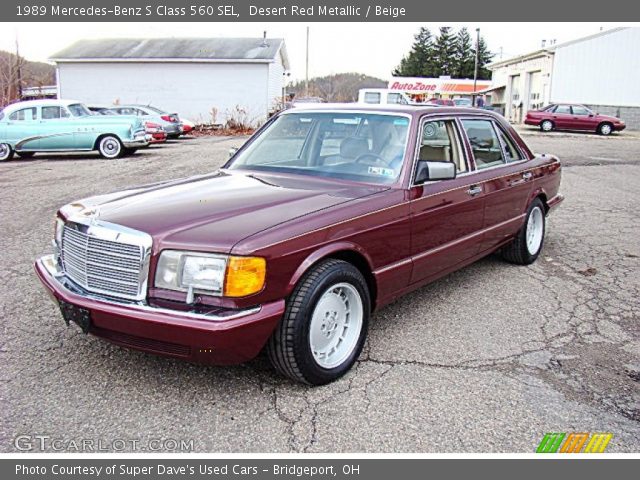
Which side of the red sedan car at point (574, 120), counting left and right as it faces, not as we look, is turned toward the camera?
right

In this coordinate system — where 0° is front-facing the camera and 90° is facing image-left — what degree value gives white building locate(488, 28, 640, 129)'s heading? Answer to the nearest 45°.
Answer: approximately 45°

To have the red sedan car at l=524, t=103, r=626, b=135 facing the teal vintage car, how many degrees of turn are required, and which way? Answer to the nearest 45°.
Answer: approximately 135° to its right

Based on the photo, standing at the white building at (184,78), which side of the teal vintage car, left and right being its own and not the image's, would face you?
left

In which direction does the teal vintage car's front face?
to the viewer's right

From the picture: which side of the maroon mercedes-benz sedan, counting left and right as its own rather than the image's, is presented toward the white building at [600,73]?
back

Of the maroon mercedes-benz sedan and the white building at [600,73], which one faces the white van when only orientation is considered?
the white building

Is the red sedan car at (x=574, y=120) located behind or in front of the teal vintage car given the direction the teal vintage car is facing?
in front

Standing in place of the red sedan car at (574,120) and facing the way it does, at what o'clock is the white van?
The white van is roughly at 5 o'clock from the red sedan car.

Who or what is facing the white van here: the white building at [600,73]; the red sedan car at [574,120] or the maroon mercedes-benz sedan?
the white building

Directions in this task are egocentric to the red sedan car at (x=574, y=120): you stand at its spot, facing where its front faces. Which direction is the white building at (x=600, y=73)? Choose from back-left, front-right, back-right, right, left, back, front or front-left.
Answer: left
